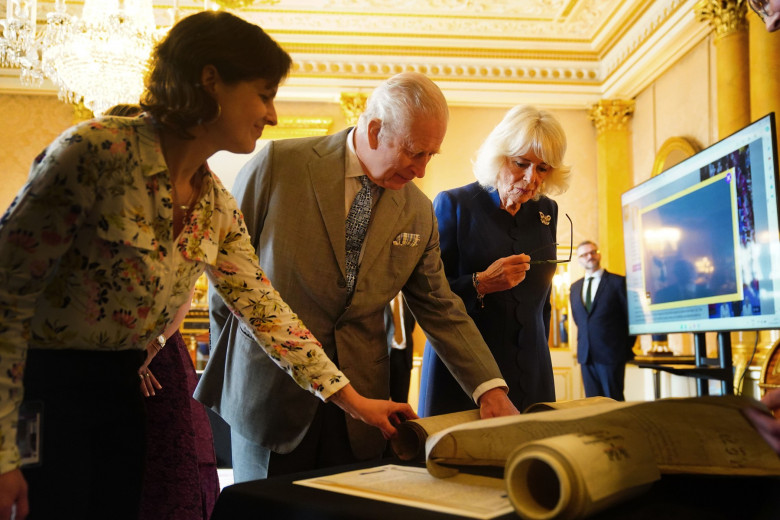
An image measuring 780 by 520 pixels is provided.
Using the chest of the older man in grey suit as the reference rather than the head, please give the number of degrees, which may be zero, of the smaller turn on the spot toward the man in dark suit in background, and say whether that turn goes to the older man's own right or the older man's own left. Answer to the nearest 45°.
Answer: approximately 90° to the older man's own left

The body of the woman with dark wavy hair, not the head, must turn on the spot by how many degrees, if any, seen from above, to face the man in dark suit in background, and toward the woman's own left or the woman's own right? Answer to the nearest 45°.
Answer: approximately 90° to the woman's own left

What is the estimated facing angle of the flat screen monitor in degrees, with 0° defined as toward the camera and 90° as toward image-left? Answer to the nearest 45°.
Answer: approximately 45°

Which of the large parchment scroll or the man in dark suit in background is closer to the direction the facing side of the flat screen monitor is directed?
the large parchment scroll

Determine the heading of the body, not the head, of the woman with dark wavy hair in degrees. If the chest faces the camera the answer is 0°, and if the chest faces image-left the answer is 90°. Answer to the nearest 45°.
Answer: approximately 315°

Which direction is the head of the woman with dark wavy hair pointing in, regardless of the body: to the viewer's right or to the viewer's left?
to the viewer's right

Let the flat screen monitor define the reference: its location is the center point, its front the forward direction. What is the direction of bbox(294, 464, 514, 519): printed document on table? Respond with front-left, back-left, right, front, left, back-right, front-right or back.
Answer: front-left

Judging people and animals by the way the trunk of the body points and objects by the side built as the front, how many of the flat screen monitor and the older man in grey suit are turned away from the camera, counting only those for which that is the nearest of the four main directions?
0

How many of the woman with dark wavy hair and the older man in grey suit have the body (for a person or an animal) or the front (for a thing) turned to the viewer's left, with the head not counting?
0

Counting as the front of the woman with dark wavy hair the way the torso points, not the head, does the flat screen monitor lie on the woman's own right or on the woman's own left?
on the woman's own left
